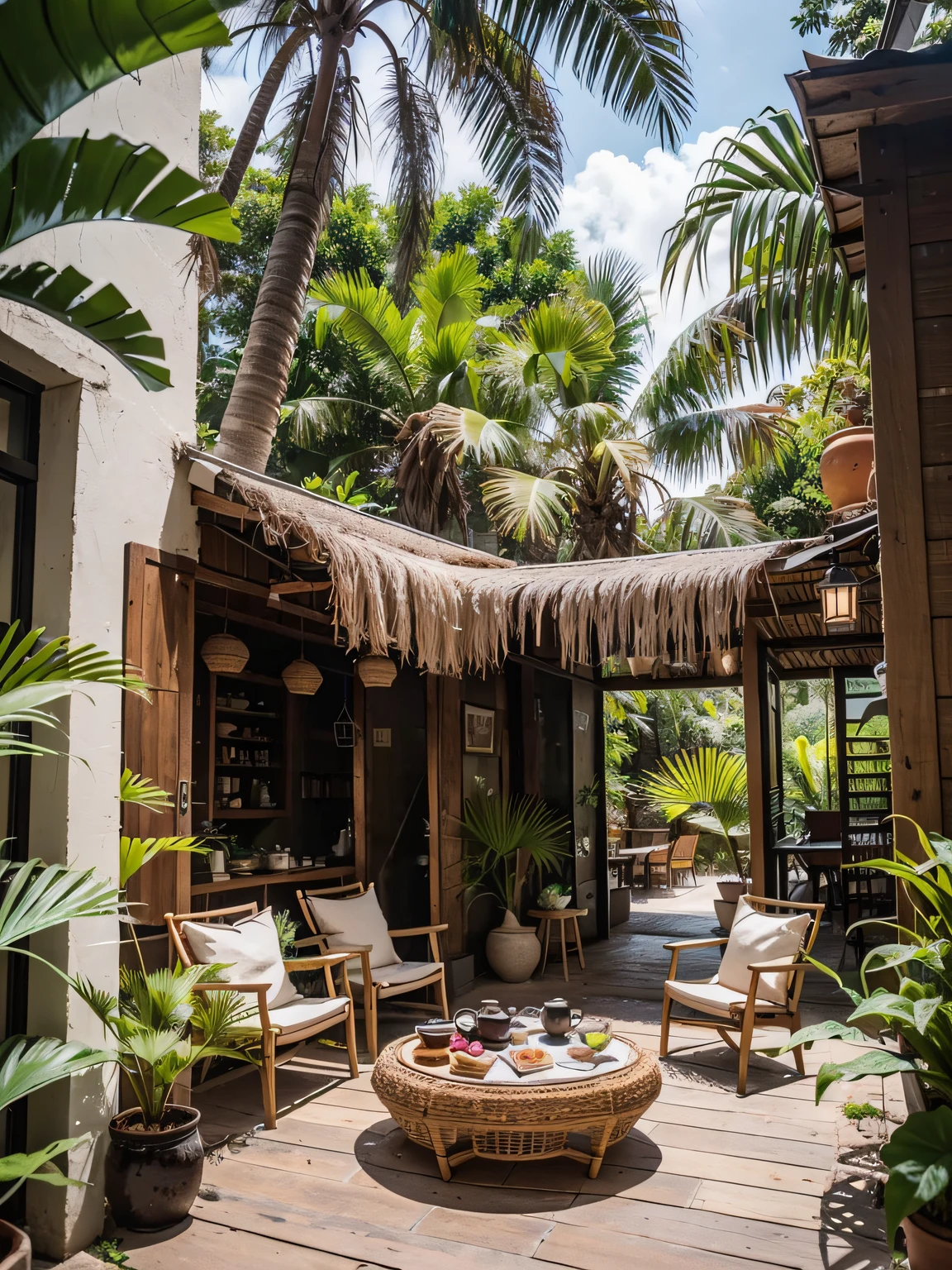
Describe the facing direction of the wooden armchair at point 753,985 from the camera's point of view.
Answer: facing the viewer and to the left of the viewer

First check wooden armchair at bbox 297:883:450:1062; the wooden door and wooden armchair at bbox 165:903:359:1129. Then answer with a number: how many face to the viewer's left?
0

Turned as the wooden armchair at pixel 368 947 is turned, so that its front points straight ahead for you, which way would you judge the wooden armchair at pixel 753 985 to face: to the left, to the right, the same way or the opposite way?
to the right

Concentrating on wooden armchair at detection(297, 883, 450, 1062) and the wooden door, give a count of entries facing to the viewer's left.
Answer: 0

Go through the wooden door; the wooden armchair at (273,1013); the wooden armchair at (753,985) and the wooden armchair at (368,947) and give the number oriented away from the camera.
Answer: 0

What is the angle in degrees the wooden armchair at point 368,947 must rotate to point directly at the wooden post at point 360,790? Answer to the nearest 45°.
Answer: approximately 135° to its left

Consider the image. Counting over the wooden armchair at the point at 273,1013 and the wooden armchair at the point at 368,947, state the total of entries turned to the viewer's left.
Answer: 0

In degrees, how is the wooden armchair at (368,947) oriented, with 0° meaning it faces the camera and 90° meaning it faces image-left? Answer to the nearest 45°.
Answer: approximately 315°

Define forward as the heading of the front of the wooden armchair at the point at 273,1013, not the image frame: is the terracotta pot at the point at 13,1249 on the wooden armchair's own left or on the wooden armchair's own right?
on the wooden armchair's own right

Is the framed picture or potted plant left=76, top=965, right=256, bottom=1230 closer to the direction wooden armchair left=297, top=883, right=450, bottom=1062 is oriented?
the potted plant

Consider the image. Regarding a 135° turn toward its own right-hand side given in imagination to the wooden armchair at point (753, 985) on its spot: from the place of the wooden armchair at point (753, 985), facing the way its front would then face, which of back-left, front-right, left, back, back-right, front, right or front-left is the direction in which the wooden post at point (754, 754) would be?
front

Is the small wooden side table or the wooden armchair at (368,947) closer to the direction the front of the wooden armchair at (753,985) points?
the wooden armchair

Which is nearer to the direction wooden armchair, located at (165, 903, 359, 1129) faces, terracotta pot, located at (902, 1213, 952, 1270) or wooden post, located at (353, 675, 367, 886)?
the terracotta pot

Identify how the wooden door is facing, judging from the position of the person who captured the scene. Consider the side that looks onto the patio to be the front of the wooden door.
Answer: facing the viewer and to the right of the viewer

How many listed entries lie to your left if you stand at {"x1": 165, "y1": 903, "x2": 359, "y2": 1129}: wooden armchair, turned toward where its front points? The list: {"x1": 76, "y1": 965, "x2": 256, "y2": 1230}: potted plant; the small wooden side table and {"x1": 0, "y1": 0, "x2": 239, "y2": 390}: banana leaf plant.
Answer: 1

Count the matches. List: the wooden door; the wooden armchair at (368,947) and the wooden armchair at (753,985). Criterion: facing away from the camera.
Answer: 0
